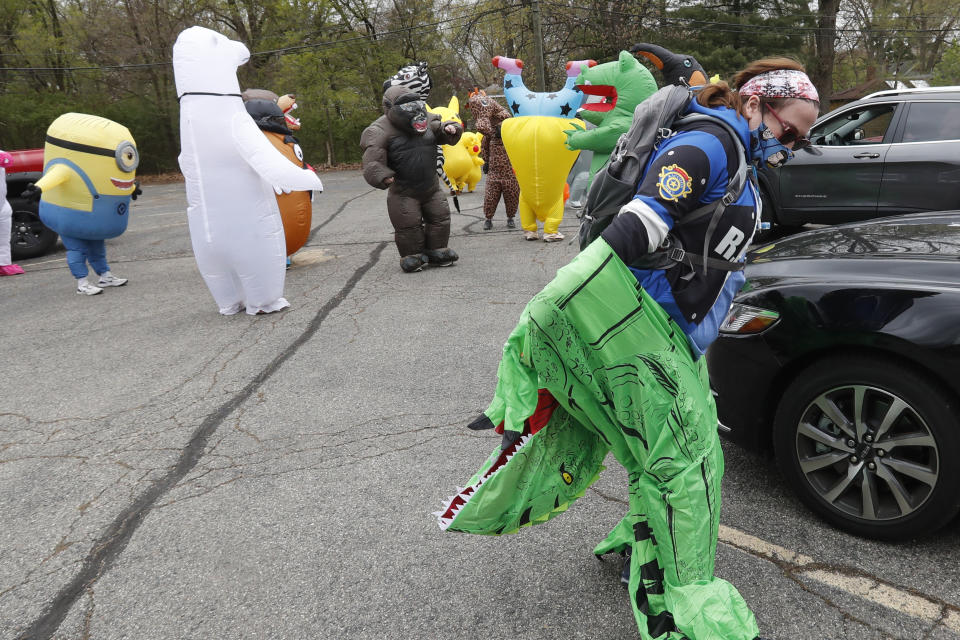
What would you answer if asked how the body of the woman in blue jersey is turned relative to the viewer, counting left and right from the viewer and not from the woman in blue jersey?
facing the viewer and to the right of the viewer

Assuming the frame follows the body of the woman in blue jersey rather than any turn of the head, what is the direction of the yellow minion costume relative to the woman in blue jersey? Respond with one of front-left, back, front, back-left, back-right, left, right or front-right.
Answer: back

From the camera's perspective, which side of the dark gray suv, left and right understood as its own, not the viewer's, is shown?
left

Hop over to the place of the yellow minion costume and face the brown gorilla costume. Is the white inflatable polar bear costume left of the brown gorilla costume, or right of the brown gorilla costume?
right

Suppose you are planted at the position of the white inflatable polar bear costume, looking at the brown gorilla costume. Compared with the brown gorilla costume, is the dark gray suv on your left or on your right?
right

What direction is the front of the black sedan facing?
to the viewer's left

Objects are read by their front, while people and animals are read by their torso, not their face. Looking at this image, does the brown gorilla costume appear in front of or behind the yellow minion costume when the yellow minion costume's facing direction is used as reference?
in front
